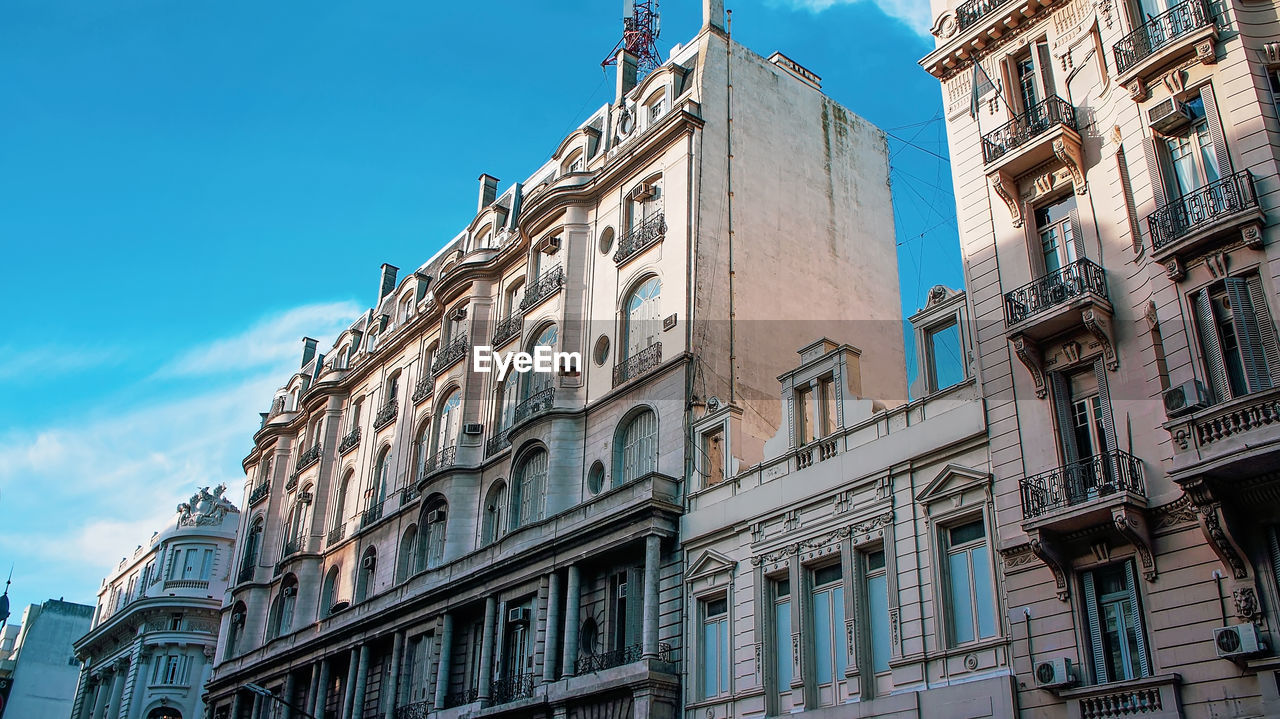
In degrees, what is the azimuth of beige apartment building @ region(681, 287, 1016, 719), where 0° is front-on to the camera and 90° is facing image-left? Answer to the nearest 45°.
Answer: approximately 45°

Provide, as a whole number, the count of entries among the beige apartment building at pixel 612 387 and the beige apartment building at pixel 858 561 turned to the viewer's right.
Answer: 0

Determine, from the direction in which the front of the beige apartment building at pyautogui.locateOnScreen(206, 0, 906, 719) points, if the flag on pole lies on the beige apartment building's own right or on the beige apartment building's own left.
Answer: on the beige apartment building's own left

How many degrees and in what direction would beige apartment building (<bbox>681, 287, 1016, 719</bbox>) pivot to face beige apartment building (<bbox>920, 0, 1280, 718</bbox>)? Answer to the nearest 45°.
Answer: approximately 90° to its left

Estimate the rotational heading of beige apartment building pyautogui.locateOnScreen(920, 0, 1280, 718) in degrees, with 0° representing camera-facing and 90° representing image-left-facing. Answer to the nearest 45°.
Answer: approximately 45°

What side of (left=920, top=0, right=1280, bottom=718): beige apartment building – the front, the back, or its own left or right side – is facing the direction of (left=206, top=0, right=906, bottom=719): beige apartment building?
right

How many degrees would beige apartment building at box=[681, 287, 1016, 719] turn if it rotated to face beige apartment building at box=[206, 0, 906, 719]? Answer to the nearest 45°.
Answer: approximately 90° to its right

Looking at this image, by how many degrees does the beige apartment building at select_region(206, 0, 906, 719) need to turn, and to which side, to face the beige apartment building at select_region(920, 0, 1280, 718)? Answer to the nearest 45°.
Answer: approximately 90° to its left

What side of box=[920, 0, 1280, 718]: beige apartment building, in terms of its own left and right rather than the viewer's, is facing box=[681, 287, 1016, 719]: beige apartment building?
right
